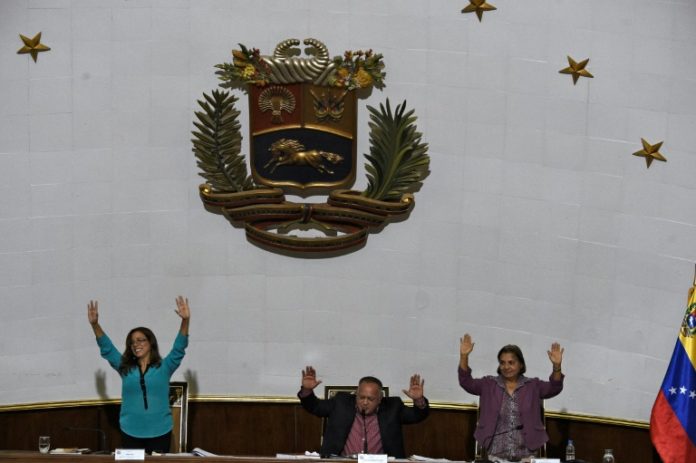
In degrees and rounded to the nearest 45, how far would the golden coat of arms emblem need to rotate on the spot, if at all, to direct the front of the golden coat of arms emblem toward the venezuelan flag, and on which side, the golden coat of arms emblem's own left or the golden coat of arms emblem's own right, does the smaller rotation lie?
approximately 90° to the golden coat of arms emblem's own left

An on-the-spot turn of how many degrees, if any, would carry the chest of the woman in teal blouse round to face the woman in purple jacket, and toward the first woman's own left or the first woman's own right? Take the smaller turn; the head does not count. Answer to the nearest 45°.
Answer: approximately 90° to the first woman's own left

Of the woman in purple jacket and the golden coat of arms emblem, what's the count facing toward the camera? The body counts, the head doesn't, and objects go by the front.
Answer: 2

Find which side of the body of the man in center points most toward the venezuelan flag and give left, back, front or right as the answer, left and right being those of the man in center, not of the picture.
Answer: left

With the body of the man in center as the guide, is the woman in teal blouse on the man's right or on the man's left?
on the man's right

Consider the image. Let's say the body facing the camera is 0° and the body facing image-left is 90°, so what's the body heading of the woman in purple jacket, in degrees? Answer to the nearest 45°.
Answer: approximately 0°

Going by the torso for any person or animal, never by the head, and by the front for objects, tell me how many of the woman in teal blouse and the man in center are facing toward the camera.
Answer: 2

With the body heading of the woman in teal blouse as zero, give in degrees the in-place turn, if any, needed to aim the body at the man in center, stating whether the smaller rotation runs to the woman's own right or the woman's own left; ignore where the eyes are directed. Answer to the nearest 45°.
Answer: approximately 90° to the woman's own left

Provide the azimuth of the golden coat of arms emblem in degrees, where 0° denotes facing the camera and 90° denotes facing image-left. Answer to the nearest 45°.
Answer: approximately 0°
